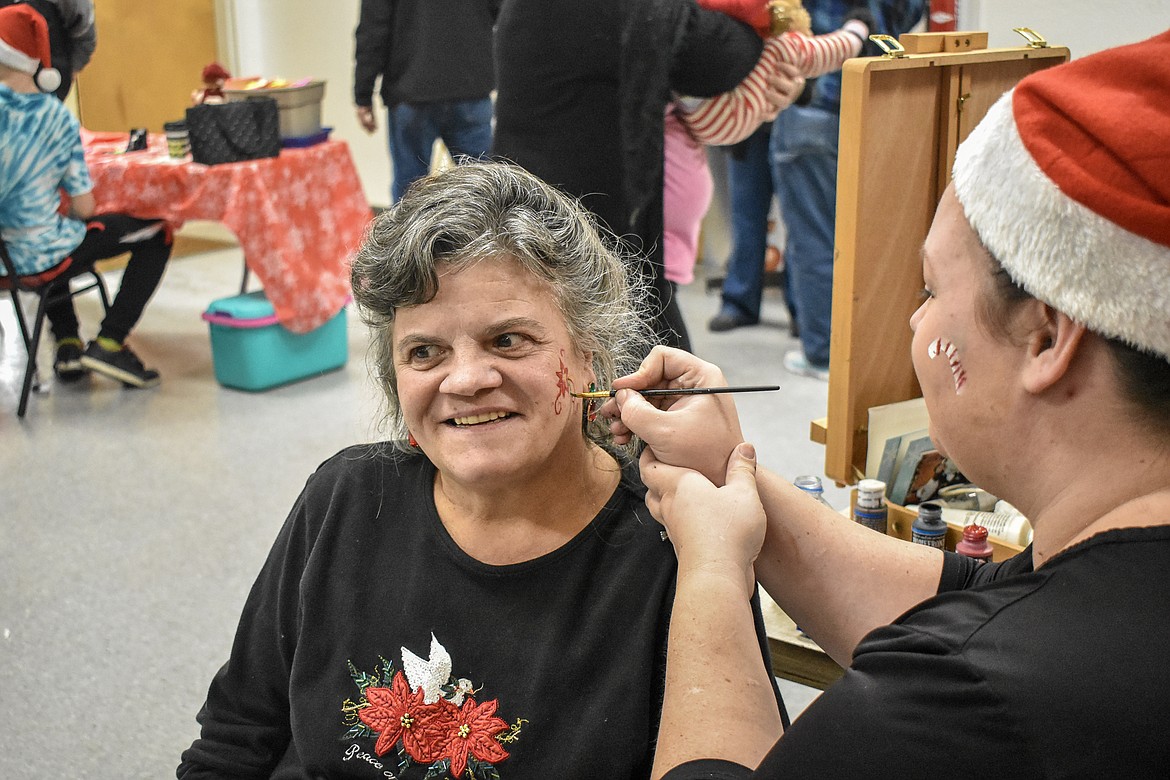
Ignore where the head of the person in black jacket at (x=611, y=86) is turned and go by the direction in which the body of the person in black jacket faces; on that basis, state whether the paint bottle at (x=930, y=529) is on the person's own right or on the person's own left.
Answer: on the person's own right

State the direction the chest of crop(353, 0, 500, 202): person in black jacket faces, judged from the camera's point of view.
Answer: away from the camera

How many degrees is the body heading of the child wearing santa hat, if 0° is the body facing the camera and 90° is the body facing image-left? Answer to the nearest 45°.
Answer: approximately 225°

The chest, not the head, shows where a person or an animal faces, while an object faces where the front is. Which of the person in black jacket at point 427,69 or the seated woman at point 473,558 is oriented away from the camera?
the person in black jacket

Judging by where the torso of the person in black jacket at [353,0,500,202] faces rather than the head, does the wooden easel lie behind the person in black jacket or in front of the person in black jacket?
behind

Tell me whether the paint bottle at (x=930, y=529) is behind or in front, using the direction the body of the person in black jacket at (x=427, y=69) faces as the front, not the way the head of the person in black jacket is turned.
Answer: behind

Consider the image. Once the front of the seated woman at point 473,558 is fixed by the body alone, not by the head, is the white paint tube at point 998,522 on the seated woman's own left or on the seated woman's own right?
on the seated woman's own left

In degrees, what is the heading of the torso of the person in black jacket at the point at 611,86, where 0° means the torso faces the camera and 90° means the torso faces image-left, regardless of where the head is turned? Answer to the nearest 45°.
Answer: approximately 225°
